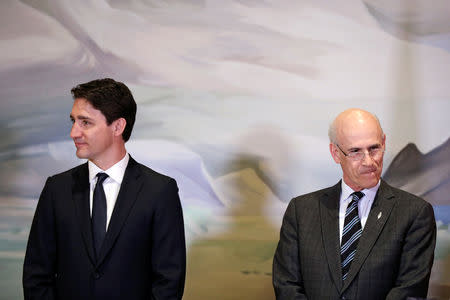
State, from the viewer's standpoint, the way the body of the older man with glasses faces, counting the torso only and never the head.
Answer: toward the camera

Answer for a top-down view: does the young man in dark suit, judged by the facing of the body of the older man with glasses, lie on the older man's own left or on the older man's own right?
on the older man's own right
